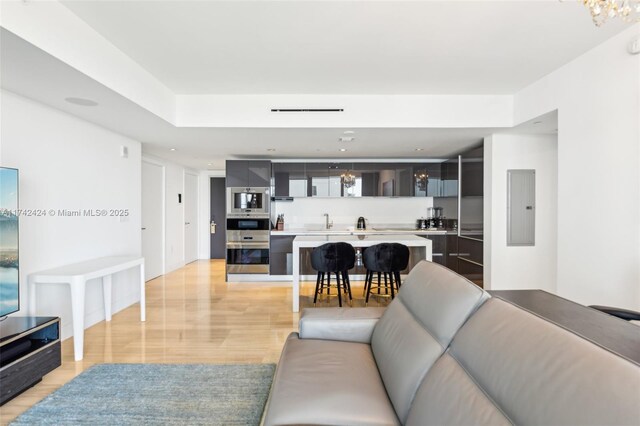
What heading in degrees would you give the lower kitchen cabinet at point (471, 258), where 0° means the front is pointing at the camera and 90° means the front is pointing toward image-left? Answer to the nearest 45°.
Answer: approximately 45°

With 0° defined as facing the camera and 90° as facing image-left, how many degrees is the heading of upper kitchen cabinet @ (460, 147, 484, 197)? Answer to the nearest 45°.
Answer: approximately 45°

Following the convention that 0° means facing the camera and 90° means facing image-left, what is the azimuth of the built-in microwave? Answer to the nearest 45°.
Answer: approximately 0°

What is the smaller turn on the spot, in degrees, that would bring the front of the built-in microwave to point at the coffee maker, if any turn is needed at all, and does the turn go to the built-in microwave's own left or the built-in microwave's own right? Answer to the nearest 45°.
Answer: approximately 90° to the built-in microwave's own left

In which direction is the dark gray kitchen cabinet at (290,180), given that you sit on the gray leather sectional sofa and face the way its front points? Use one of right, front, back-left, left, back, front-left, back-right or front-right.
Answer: front-right

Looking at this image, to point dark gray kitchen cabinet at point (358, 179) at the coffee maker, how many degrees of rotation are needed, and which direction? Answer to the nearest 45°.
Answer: approximately 90° to its left

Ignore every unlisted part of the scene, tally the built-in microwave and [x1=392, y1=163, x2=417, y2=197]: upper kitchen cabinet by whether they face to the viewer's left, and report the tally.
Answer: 0

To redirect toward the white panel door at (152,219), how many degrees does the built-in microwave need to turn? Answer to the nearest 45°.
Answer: approximately 90° to its right

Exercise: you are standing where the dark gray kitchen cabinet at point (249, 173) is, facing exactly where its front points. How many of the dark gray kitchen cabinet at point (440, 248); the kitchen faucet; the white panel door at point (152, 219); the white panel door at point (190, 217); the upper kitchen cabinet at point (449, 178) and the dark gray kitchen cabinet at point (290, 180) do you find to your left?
4

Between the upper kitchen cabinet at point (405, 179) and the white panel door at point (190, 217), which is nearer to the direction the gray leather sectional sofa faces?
the white panel door

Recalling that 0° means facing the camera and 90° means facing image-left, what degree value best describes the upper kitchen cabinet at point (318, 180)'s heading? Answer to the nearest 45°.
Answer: approximately 0°

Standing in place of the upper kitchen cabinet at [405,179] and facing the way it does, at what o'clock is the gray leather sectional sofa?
The gray leather sectional sofa is roughly at 12 o'clock from the upper kitchen cabinet.
